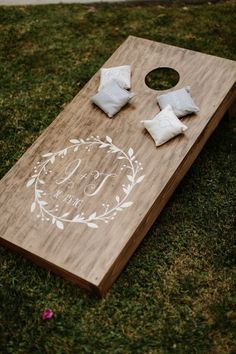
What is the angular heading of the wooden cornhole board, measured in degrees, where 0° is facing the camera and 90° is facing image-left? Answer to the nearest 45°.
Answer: approximately 45°

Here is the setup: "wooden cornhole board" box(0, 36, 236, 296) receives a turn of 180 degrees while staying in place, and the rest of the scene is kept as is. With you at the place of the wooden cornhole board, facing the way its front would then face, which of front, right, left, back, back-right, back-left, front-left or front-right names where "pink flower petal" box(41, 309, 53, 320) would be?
back
